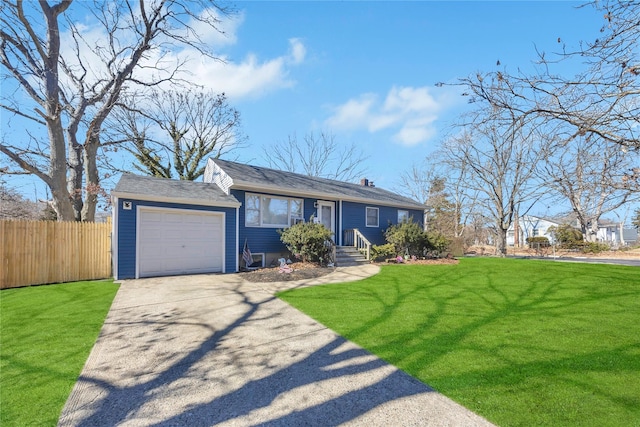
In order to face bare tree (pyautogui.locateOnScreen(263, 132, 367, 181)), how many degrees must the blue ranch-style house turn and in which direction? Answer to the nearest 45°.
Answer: approximately 135° to its left

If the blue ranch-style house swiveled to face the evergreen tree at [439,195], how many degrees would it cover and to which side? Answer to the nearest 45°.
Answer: approximately 90° to its left

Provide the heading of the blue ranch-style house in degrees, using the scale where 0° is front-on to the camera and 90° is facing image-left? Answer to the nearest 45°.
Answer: approximately 315°
